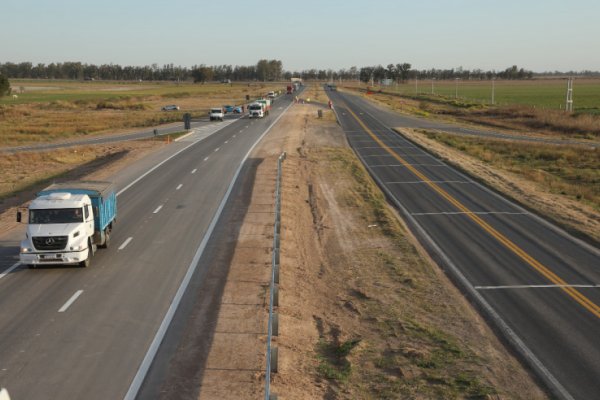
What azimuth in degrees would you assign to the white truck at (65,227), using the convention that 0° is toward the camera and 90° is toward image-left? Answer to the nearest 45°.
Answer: approximately 45°
